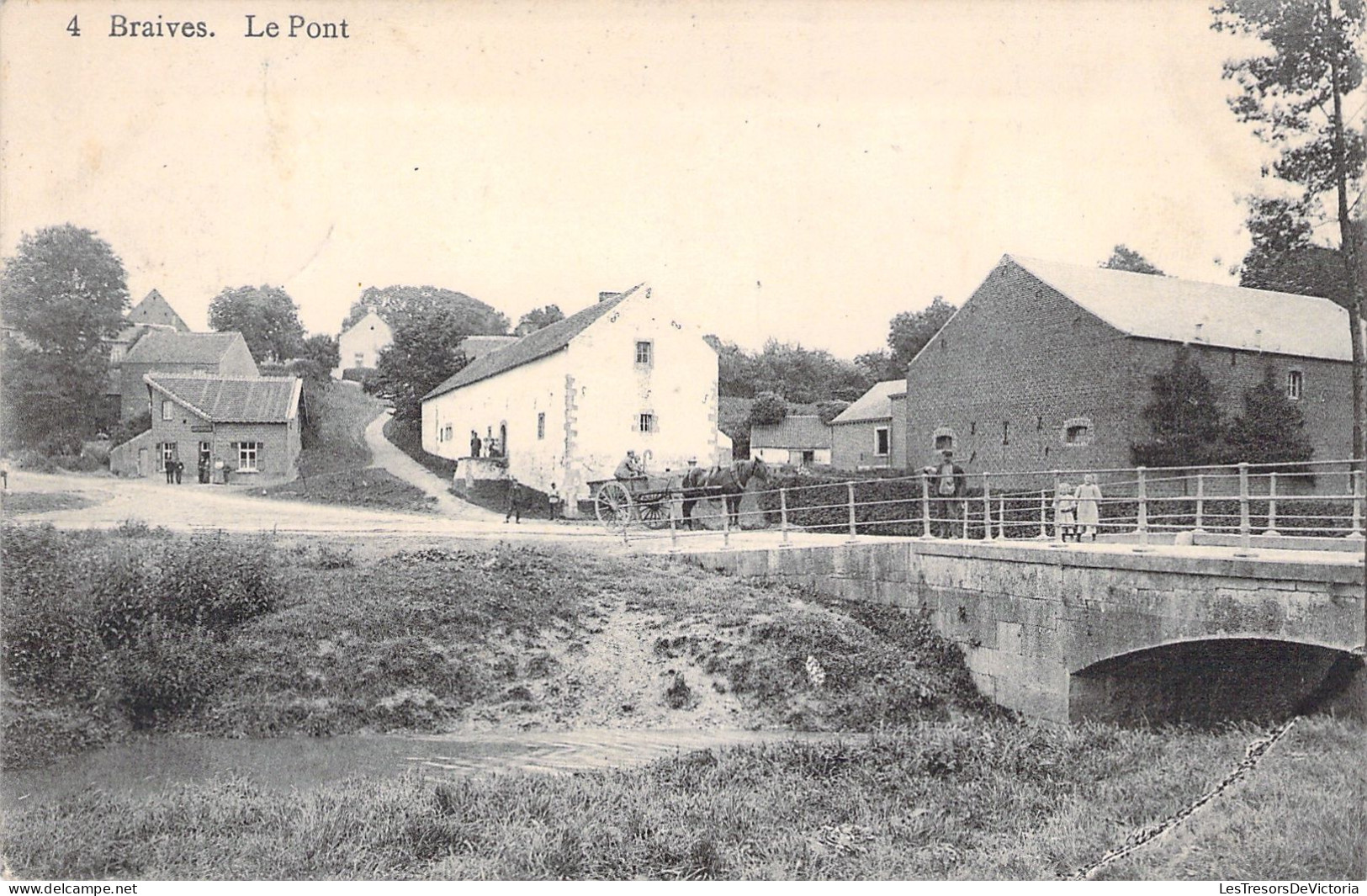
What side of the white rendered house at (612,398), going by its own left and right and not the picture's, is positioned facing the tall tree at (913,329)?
back

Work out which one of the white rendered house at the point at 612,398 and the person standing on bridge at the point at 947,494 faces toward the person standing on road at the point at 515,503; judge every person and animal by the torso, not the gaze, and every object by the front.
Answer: the white rendered house

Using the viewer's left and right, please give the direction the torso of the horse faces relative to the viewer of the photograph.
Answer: facing to the right of the viewer

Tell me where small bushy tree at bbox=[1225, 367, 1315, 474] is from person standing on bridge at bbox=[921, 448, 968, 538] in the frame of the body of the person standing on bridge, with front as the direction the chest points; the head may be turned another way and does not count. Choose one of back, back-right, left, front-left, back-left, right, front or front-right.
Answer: back-left

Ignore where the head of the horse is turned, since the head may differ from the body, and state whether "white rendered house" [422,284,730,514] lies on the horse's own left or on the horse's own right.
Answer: on the horse's own left

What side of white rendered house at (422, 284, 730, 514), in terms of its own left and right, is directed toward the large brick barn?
back

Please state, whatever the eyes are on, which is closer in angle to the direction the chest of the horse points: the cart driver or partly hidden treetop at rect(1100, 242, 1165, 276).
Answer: the partly hidden treetop

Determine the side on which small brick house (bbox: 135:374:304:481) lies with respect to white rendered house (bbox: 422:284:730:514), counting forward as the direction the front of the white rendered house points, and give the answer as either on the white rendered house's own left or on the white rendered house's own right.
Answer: on the white rendered house's own right

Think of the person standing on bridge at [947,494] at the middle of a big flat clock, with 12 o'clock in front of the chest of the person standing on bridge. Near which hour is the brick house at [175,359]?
The brick house is roughly at 4 o'clock from the person standing on bridge.

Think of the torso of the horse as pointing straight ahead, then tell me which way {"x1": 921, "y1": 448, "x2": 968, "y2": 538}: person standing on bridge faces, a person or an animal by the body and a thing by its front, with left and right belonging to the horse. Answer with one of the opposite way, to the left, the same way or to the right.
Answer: to the right

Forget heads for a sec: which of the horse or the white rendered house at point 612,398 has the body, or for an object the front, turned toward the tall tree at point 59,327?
the white rendered house

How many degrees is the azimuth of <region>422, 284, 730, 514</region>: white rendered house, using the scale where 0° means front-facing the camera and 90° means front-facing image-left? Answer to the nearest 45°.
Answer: approximately 45°
